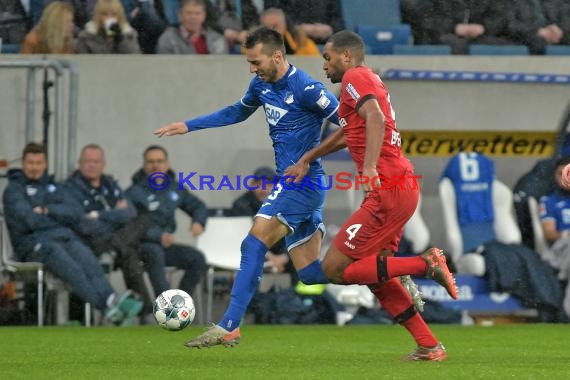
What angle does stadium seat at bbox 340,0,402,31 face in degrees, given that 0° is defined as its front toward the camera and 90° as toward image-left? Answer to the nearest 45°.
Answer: approximately 0°

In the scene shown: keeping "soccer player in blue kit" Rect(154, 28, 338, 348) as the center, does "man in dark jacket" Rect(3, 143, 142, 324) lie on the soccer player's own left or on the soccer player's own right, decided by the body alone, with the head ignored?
on the soccer player's own right

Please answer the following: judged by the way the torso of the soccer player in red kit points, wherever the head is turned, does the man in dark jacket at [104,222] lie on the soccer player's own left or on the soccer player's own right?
on the soccer player's own right

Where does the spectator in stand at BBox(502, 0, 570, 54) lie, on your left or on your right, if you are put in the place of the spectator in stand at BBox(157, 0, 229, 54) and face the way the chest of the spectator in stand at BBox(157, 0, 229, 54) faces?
on your left

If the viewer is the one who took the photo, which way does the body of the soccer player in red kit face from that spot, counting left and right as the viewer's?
facing to the left of the viewer

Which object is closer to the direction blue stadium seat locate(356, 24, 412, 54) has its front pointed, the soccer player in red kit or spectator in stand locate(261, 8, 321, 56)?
the soccer player in red kit

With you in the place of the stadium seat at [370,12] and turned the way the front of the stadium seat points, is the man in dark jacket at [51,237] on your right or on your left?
on your right

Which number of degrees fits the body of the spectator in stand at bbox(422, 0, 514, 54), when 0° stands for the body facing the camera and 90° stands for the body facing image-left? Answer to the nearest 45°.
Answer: approximately 0°
